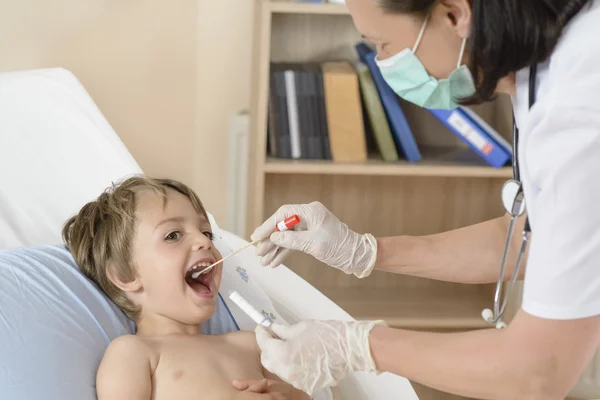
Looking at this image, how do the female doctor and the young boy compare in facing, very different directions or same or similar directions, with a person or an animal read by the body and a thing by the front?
very different directions

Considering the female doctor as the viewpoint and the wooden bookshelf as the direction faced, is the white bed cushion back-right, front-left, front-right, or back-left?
front-left

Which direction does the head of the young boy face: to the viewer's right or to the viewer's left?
to the viewer's right

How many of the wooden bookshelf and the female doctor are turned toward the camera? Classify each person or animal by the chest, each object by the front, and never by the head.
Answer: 1

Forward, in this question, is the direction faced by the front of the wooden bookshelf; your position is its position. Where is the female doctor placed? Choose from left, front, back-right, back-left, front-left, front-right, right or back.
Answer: front

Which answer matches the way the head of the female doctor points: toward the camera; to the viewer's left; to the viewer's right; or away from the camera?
to the viewer's left

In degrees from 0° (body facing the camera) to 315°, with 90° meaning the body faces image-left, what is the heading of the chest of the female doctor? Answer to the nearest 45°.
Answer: approximately 90°

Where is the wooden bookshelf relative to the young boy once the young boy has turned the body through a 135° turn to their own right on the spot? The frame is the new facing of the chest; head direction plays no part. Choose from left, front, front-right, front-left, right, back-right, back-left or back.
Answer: back-right

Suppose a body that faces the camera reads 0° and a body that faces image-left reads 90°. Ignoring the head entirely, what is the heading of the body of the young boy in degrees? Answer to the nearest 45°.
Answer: approximately 315°

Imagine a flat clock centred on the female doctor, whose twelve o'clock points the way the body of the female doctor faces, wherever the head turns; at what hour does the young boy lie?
The young boy is roughly at 1 o'clock from the female doctor.

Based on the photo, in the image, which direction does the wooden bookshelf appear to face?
toward the camera

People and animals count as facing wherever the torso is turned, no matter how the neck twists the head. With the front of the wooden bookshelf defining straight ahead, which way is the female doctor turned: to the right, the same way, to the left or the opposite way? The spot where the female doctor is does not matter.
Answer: to the right
